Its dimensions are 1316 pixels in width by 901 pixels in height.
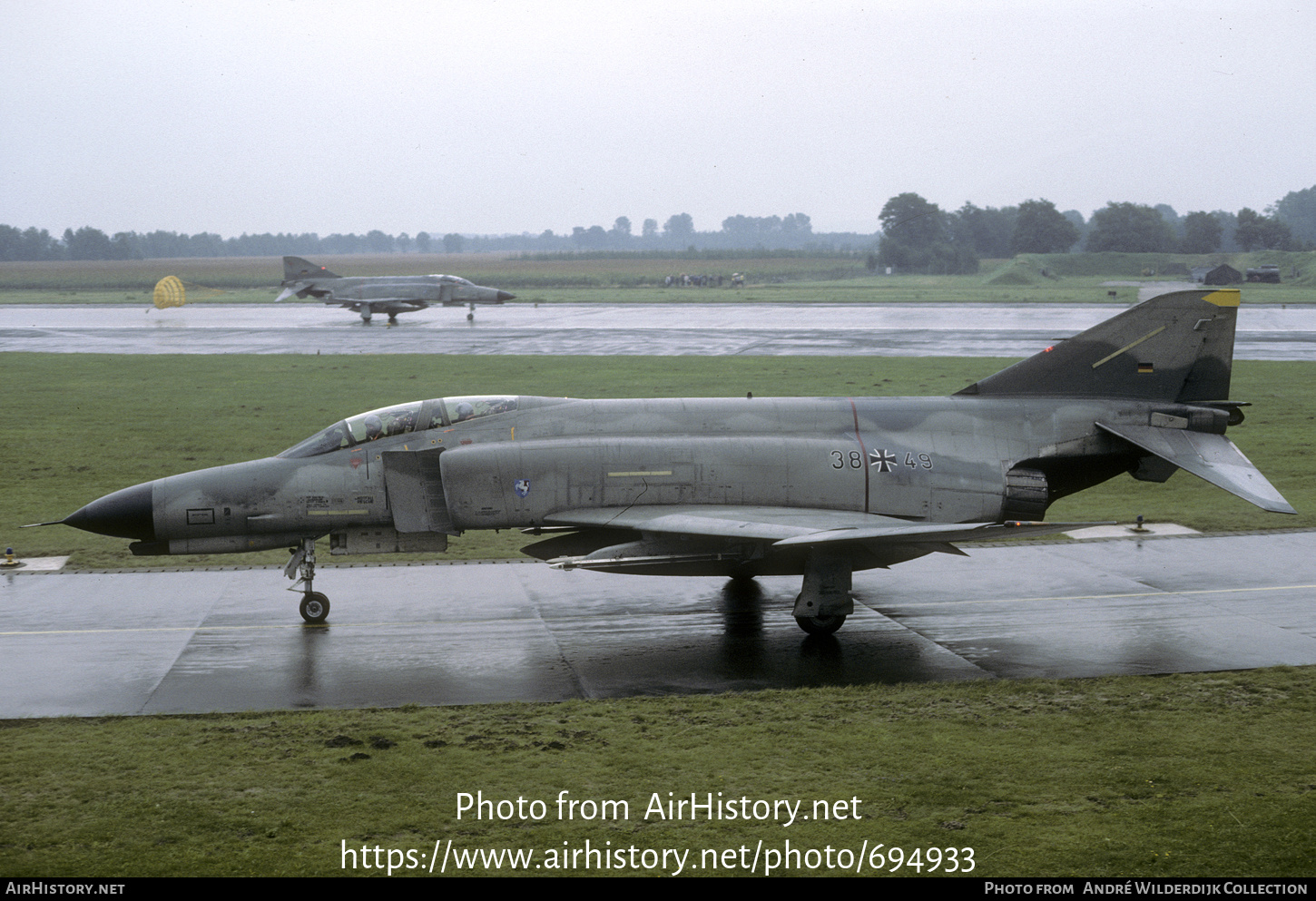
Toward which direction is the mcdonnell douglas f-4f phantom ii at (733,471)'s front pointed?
to the viewer's left
